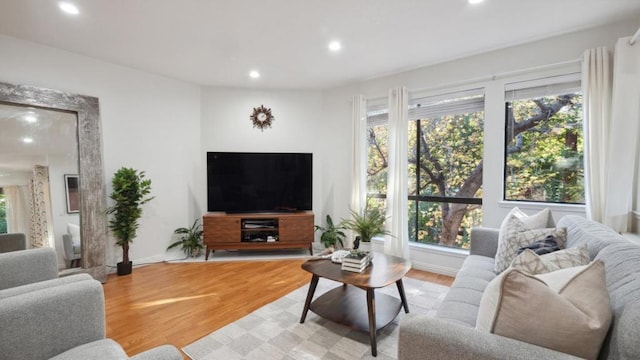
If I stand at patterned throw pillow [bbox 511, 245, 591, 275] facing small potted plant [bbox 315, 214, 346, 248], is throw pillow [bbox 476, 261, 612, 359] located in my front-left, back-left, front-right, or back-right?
back-left

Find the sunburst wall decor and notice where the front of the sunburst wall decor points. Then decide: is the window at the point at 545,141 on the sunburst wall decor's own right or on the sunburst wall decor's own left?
on the sunburst wall decor's own left

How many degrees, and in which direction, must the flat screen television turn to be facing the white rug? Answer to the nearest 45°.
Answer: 0° — it already faces it

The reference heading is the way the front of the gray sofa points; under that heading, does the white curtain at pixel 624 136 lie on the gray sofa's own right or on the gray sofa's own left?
on the gray sofa's own right

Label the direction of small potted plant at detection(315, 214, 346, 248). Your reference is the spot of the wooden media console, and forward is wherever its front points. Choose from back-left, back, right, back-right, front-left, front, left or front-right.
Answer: left

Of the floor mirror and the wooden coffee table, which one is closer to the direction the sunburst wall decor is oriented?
the wooden coffee table

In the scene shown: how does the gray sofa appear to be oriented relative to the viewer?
to the viewer's left

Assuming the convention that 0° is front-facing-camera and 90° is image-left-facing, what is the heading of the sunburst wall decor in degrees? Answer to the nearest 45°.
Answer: approximately 0°

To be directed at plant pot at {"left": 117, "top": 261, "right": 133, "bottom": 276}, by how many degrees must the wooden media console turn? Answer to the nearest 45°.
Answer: approximately 90° to its right

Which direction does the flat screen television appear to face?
toward the camera

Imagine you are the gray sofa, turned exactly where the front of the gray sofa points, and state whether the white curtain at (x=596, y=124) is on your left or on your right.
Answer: on your right

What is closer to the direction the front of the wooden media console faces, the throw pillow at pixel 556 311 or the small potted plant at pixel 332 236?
the throw pillow
